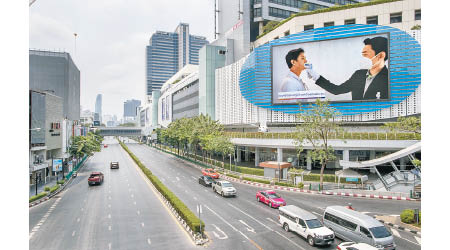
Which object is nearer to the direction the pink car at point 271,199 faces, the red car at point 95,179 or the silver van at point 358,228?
the silver van

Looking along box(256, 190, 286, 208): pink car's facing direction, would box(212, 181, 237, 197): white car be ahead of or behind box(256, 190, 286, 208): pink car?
behind

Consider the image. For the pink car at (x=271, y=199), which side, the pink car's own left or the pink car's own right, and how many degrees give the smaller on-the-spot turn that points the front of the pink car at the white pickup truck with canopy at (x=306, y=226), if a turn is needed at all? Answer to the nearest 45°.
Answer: approximately 45° to the pink car's own right

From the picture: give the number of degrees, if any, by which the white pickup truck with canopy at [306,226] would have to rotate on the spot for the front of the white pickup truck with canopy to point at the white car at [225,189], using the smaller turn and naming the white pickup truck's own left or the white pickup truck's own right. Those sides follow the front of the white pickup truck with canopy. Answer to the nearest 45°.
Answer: approximately 180°

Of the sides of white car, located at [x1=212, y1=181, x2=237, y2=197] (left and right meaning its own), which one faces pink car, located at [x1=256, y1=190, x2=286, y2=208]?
front

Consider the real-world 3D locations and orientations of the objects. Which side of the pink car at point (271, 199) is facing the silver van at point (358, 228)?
front

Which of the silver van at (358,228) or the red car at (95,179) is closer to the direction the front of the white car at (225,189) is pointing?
the silver van

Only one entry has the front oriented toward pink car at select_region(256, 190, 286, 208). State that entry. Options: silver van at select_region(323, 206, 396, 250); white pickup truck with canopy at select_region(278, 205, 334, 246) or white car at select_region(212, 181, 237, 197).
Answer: the white car

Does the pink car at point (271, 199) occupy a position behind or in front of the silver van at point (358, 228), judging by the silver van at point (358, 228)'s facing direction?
behind

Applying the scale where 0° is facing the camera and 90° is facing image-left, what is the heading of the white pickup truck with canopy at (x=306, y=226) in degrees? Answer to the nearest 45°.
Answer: approximately 315°

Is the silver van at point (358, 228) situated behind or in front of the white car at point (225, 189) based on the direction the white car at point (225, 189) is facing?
in front

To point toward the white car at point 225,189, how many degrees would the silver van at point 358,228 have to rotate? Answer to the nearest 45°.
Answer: approximately 180°

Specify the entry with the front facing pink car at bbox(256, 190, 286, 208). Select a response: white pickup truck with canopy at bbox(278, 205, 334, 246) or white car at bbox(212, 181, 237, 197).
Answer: the white car
